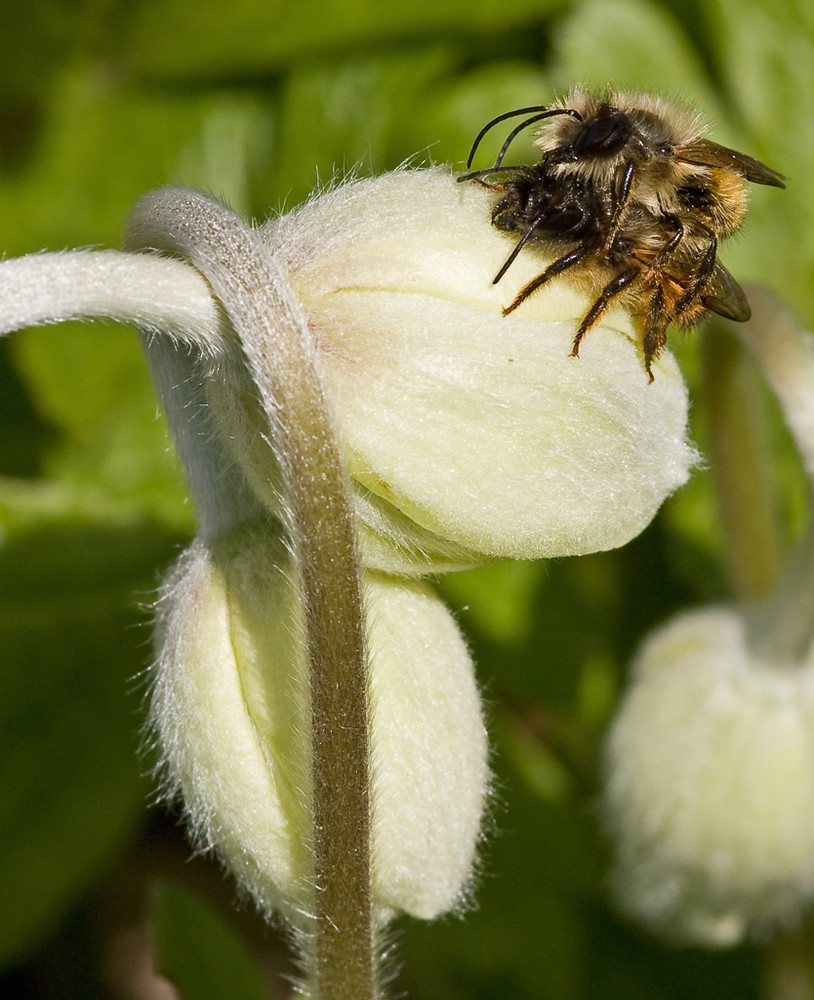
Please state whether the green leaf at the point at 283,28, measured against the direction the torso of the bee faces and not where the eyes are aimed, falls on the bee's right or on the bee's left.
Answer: on the bee's right

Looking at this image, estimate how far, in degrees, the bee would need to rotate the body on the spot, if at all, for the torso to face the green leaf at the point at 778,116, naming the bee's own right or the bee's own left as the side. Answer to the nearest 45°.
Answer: approximately 90° to the bee's own right

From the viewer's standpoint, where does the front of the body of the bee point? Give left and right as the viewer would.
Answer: facing to the left of the viewer
